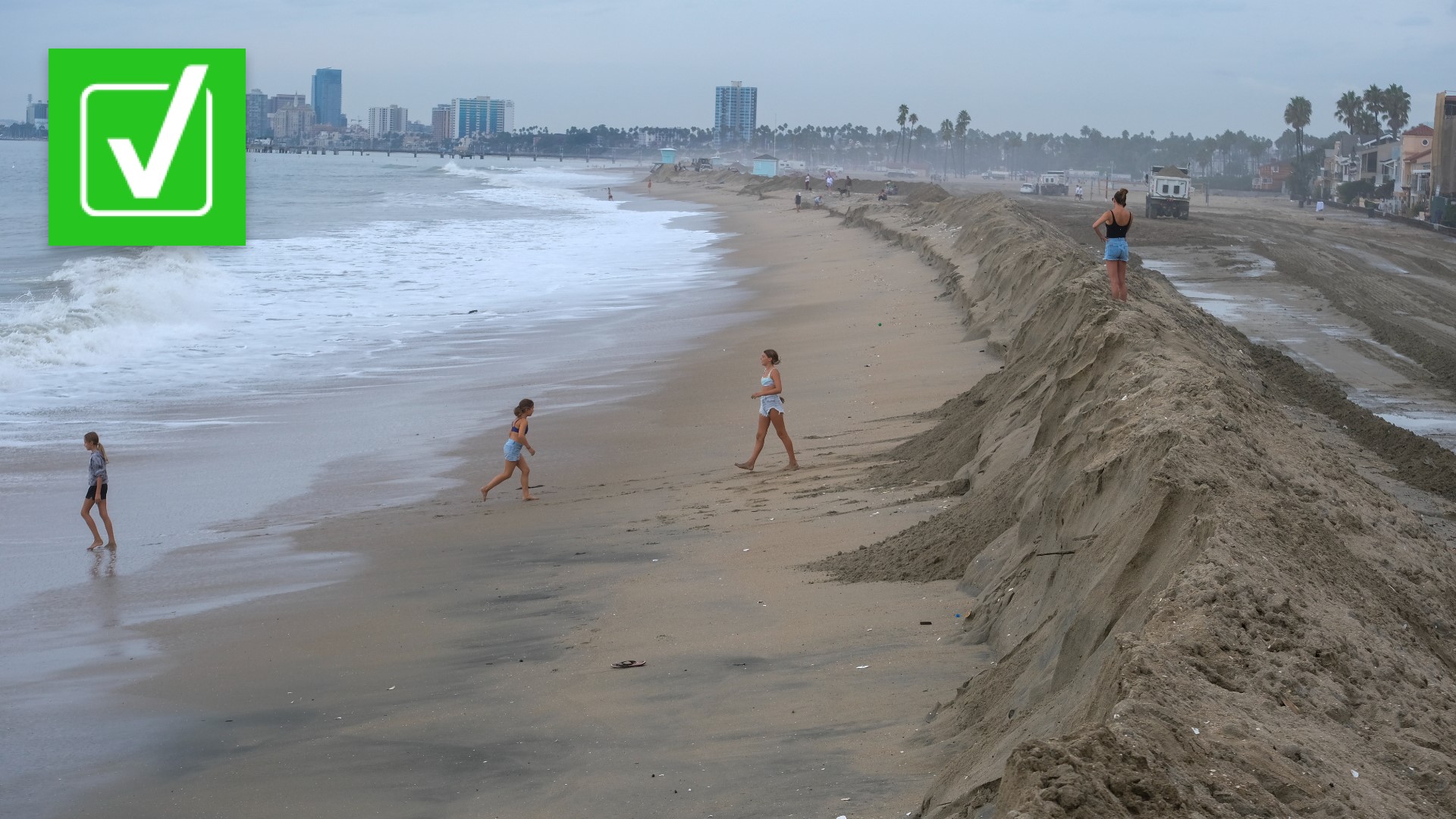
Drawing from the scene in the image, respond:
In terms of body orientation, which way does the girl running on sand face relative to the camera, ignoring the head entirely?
to the viewer's right

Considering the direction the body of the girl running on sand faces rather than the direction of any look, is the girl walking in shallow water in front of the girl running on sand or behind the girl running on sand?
behind

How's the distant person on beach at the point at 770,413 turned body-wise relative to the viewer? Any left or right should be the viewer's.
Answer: facing to the left of the viewer

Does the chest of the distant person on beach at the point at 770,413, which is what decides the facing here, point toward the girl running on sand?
yes

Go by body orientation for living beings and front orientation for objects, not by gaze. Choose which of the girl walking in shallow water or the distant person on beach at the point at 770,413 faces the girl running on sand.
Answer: the distant person on beach
